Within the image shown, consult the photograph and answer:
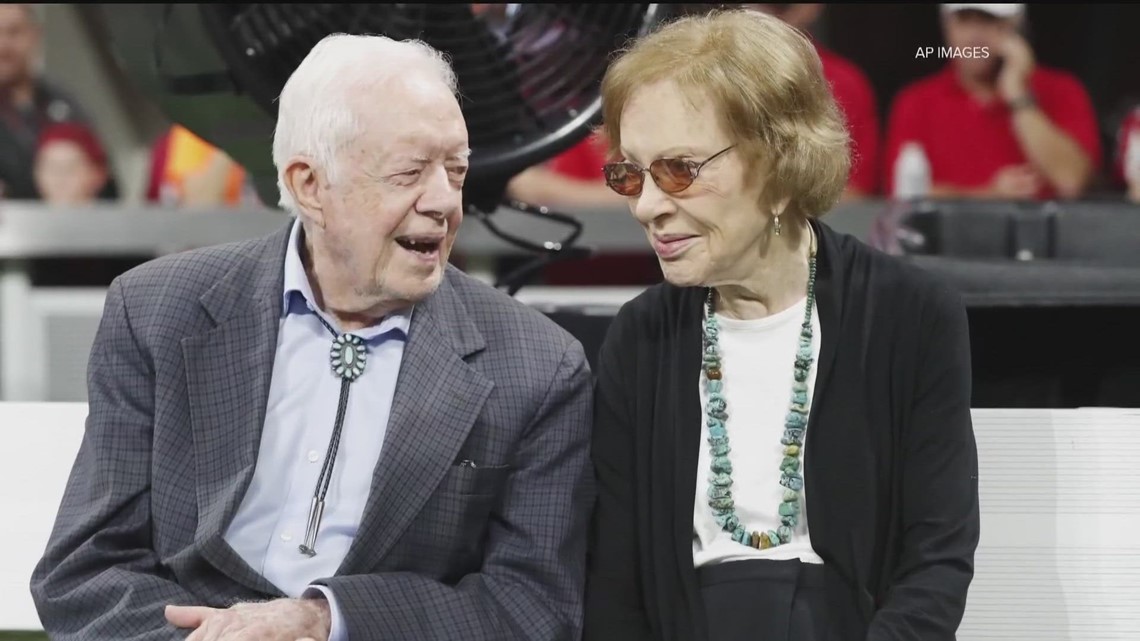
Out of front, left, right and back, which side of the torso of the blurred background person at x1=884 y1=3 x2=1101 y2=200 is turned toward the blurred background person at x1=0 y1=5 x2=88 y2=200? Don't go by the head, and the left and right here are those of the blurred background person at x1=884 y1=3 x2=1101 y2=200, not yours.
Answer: right

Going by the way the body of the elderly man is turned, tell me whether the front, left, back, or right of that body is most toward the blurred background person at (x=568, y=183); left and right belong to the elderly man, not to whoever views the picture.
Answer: back

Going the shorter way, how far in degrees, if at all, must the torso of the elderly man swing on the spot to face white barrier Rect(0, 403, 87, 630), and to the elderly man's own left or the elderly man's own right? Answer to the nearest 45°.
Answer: approximately 135° to the elderly man's own right

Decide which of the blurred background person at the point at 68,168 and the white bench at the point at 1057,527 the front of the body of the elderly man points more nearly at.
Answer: the white bench

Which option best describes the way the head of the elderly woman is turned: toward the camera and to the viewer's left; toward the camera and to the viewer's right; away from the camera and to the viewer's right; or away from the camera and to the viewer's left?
toward the camera and to the viewer's left

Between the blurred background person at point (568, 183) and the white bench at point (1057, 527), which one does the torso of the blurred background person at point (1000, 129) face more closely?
the white bench

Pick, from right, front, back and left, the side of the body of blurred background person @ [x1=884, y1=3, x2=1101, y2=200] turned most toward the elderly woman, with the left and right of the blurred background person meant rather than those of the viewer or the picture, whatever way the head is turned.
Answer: front

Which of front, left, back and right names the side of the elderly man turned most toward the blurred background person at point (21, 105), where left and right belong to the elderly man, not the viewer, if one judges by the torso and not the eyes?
back

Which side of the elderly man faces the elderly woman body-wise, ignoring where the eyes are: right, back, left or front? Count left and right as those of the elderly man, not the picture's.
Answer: left
